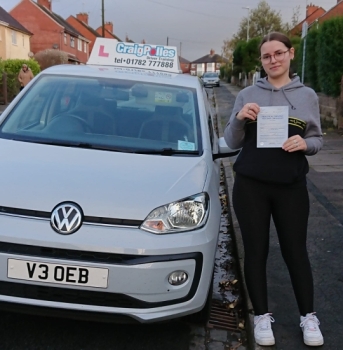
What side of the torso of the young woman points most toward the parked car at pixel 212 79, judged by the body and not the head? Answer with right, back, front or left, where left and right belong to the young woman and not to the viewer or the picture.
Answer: back

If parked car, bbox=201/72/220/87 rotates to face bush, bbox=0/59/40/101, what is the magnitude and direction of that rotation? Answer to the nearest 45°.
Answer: approximately 45° to its right

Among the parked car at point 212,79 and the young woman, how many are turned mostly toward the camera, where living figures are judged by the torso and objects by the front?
2

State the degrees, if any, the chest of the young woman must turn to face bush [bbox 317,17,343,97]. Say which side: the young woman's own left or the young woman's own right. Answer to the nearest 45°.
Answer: approximately 180°

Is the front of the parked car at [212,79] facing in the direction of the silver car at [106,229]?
yes

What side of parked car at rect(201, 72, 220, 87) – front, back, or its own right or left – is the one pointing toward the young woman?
front

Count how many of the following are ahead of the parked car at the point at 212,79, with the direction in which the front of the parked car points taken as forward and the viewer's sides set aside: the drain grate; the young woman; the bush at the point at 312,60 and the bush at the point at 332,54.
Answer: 4

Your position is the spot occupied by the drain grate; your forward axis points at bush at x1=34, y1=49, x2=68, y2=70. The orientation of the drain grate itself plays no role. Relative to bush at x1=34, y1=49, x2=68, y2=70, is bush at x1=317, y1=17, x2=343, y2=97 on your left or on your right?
right

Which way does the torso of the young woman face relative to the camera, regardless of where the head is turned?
toward the camera

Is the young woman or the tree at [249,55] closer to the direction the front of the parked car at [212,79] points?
the young woman
